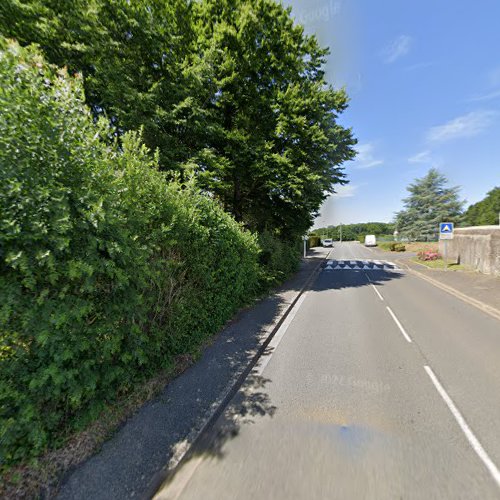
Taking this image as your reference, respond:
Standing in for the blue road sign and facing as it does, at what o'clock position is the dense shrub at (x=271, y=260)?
The dense shrub is roughly at 1 o'clock from the blue road sign.

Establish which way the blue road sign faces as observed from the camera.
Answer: facing the viewer

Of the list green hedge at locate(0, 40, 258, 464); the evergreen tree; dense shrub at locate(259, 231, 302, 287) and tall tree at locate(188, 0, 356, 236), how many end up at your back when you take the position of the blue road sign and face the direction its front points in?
1

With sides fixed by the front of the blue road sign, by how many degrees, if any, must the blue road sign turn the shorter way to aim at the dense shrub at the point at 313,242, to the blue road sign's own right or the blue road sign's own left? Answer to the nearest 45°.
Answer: approximately 135° to the blue road sign's own right

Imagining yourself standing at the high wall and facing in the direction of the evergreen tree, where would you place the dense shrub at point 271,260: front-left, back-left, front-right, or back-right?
back-left

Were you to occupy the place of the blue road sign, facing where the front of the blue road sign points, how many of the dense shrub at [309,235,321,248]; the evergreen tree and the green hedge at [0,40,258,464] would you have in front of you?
1

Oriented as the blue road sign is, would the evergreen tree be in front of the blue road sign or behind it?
behind

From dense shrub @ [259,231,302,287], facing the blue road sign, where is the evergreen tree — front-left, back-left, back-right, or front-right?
front-left

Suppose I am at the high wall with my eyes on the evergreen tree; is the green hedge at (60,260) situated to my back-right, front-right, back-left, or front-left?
back-left

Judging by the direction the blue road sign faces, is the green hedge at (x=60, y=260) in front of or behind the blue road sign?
in front

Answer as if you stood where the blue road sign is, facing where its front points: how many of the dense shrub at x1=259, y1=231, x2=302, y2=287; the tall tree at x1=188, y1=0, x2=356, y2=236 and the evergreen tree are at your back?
1
